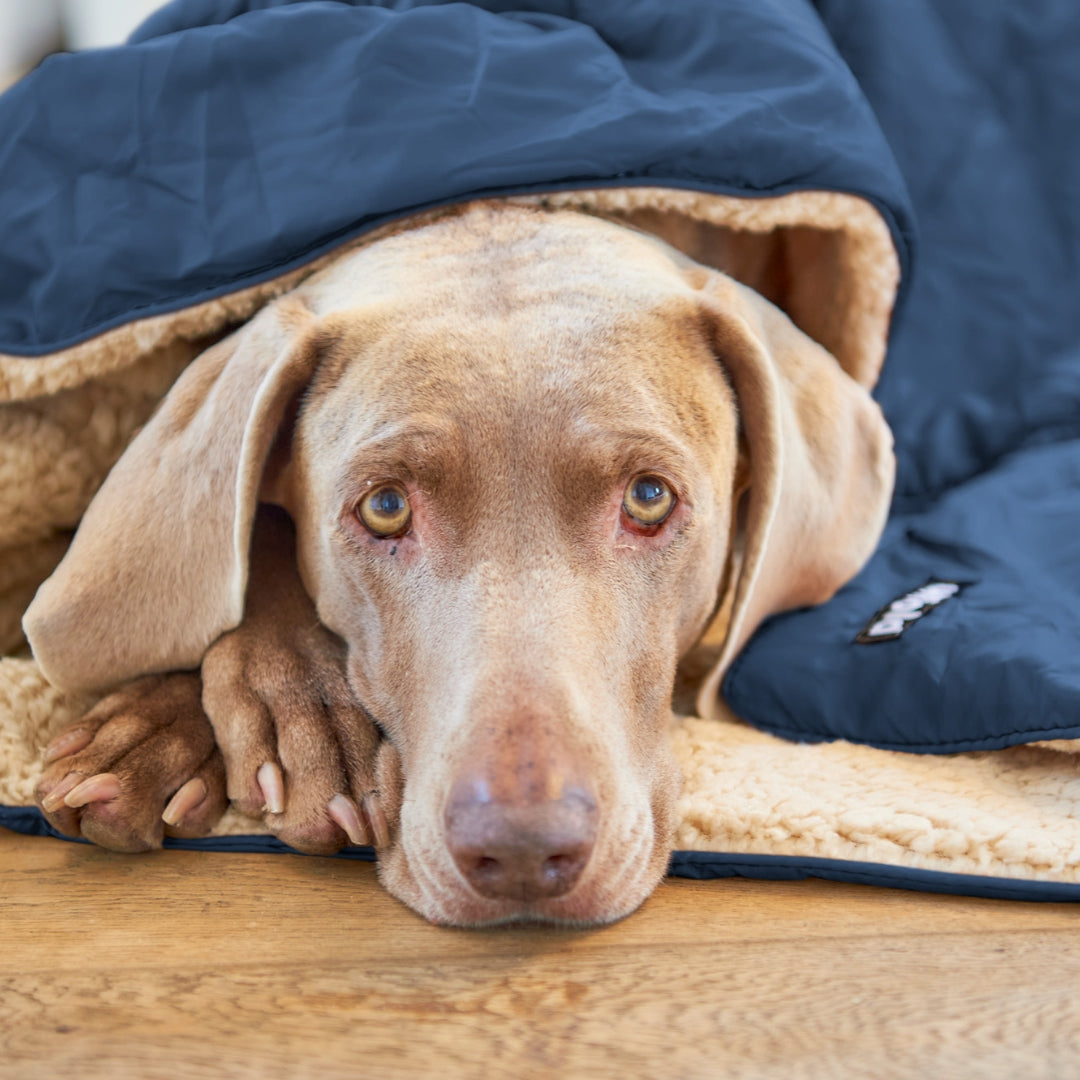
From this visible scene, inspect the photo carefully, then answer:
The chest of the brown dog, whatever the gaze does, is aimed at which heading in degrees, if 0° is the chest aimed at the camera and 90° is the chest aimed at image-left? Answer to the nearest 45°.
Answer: approximately 0°
